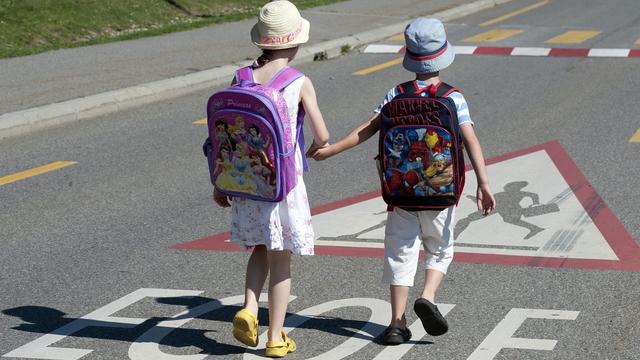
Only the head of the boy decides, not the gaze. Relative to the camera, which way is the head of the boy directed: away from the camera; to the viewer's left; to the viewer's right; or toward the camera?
away from the camera

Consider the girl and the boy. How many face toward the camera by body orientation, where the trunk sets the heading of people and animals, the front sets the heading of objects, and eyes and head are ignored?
0

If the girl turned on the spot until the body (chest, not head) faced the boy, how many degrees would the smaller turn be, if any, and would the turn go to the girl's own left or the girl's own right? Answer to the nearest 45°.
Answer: approximately 45° to the girl's own right

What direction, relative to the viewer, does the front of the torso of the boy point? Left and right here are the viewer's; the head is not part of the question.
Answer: facing away from the viewer

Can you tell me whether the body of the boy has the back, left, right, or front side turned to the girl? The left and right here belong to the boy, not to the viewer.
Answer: left

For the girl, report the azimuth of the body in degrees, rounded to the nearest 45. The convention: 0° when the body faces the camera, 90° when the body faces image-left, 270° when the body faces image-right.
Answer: approximately 225°

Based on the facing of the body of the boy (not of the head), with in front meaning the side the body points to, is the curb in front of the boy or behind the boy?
in front
